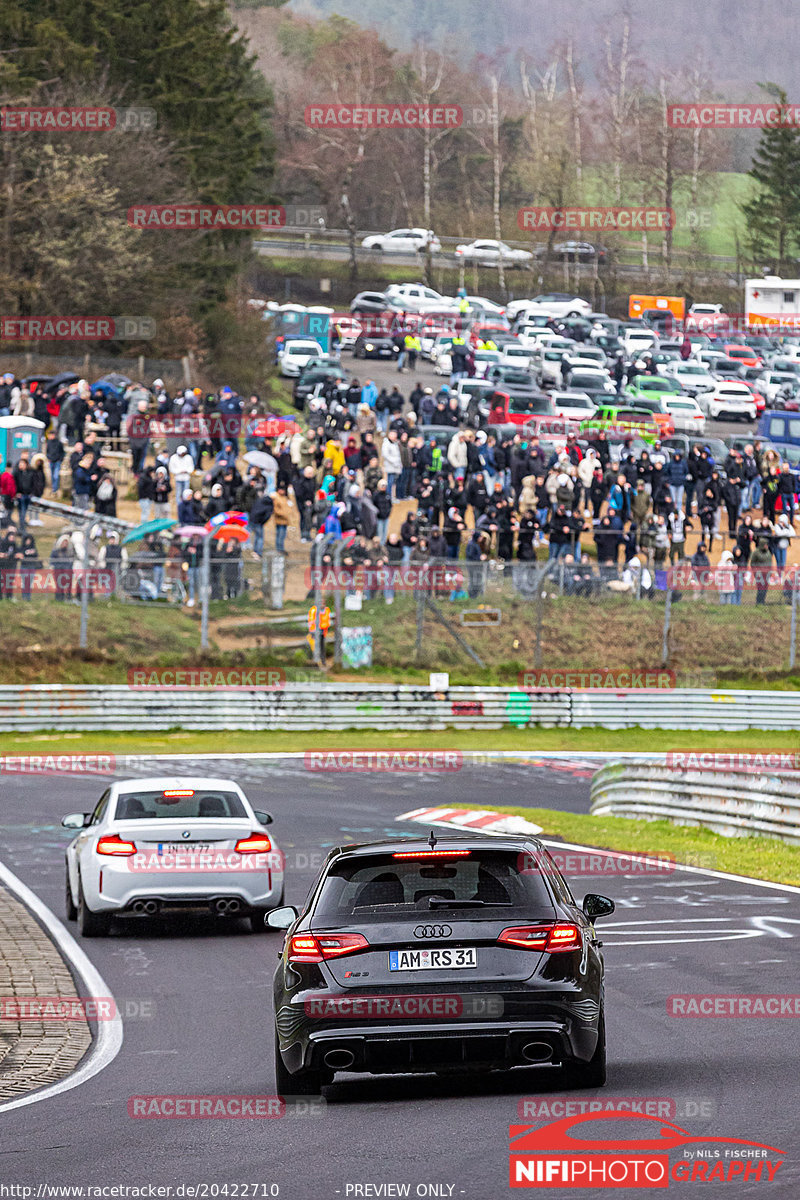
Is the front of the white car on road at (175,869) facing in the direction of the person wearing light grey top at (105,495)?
yes

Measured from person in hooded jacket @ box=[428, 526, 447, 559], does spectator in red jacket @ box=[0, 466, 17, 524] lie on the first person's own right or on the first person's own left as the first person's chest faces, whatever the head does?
on the first person's own right

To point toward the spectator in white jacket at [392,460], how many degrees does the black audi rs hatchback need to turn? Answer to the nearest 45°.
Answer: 0° — it already faces them

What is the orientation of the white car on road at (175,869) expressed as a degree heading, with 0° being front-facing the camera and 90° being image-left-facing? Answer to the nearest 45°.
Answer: approximately 180°

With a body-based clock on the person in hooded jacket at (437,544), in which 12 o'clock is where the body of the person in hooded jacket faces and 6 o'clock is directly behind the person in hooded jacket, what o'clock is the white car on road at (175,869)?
The white car on road is roughly at 12 o'clock from the person in hooded jacket.

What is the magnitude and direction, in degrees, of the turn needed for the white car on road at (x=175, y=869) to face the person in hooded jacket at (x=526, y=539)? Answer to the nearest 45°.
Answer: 0° — it already faces them

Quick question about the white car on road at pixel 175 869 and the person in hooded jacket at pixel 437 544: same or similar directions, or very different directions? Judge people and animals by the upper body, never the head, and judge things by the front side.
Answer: very different directions

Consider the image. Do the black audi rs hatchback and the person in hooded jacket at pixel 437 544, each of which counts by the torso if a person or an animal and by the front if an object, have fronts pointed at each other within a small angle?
yes

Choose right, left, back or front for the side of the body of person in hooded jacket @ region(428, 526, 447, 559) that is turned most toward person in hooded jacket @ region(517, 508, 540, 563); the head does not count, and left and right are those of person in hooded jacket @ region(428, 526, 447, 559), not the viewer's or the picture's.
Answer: left

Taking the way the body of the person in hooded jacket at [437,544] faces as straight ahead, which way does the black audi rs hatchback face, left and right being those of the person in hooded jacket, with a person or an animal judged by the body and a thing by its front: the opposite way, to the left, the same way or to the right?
the opposite way

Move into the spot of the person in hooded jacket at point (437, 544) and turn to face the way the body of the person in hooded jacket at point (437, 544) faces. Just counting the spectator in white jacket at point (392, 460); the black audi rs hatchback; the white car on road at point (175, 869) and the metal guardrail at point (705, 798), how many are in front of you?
3

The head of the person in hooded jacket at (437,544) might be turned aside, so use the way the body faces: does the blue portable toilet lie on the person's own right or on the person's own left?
on the person's own right

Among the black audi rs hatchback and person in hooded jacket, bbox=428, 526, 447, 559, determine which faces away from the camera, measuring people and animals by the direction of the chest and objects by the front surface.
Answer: the black audi rs hatchback

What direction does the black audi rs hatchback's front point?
away from the camera

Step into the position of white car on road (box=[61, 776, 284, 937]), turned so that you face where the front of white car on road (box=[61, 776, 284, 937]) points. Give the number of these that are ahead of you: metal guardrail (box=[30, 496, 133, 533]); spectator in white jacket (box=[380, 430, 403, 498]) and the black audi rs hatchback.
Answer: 2

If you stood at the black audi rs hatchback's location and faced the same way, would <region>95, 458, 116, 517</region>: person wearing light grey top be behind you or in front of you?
in front

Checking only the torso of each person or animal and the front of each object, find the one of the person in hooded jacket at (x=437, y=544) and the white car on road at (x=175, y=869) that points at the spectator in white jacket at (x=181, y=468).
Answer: the white car on road
